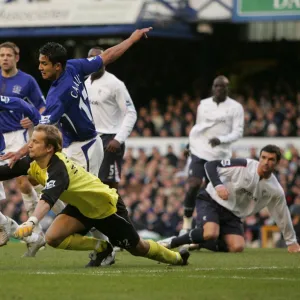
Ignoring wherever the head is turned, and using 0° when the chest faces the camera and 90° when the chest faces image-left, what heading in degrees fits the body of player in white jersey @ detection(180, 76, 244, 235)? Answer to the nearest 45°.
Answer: approximately 0°

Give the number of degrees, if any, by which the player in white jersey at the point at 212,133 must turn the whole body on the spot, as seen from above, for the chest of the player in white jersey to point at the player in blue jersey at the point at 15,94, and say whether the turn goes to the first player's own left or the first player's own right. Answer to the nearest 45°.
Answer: approximately 45° to the first player's own right

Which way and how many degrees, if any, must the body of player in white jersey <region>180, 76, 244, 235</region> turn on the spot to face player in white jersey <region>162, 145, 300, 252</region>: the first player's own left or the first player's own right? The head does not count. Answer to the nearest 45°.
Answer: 0° — they already face them

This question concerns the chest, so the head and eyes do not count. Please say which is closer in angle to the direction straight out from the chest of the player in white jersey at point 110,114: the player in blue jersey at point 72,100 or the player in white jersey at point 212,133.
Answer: the player in blue jersey

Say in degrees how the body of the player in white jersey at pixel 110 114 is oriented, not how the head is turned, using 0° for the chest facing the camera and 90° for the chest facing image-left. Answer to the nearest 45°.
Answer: approximately 45°
